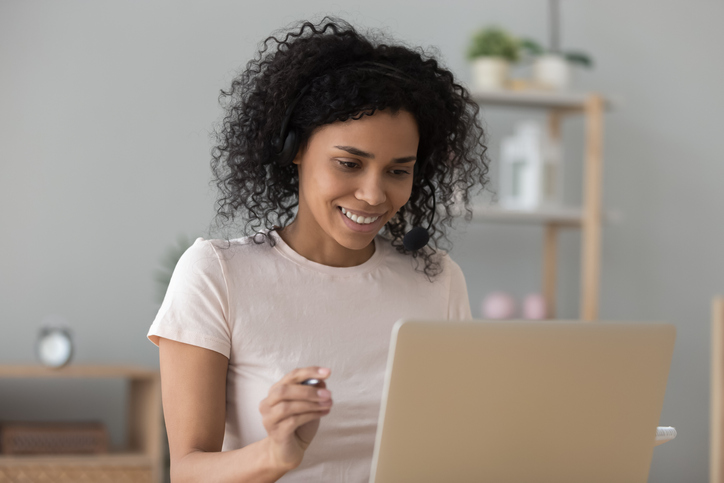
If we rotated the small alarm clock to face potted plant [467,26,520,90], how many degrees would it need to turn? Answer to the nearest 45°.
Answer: approximately 90° to its left

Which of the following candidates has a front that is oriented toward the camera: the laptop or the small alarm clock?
the small alarm clock

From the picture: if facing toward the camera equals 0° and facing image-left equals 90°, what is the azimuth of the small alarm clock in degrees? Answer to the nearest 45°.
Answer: approximately 0°

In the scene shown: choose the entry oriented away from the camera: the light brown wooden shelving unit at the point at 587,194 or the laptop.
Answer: the laptop

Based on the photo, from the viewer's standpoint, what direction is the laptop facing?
away from the camera

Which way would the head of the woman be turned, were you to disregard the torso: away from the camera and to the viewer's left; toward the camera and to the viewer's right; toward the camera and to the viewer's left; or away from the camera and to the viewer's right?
toward the camera and to the viewer's right

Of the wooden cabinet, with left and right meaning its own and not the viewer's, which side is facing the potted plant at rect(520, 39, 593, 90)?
left

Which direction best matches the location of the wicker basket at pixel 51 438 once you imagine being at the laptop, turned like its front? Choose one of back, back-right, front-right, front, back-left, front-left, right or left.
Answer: front-left

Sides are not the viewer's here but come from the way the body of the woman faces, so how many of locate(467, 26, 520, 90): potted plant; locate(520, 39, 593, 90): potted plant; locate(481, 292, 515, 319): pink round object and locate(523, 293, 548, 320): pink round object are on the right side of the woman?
0

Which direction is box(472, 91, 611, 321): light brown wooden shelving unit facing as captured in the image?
toward the camera

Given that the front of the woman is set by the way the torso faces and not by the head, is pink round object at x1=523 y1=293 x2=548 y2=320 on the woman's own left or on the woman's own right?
on the woman's own left

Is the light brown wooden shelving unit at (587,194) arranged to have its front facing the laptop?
yes

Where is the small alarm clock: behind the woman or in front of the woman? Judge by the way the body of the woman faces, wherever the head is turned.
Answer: behind

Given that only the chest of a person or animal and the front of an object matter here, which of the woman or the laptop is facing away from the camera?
the laptop

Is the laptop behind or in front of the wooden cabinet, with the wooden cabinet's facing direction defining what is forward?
in front
